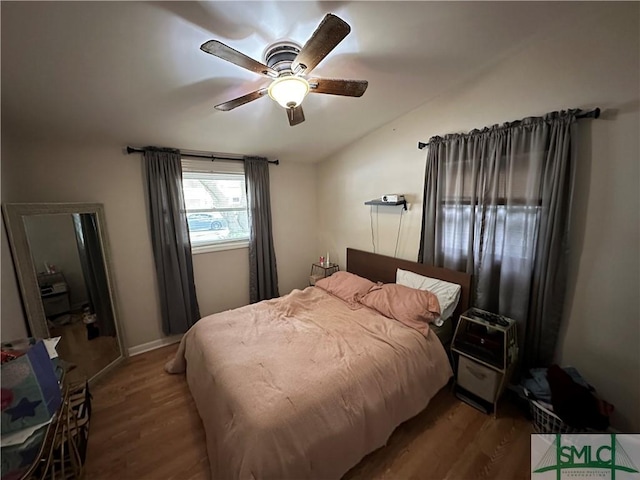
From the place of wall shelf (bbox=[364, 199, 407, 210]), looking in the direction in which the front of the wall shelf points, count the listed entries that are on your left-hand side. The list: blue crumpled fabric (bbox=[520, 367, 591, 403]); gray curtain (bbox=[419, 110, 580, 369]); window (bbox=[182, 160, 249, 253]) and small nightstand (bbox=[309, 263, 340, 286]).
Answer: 2

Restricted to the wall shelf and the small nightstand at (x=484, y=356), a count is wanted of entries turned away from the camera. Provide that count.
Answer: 0

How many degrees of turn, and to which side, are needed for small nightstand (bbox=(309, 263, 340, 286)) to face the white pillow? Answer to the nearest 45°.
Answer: approximately 90° to its left

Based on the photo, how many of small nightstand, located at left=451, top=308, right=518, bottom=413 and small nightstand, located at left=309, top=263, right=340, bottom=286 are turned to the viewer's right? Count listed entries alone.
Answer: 0

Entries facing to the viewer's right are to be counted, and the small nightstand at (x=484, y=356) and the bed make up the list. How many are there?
0

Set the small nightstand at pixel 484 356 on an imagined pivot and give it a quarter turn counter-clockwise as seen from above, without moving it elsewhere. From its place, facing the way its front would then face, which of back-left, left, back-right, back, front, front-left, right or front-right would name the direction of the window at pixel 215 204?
back-right

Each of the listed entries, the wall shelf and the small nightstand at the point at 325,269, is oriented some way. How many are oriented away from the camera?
0

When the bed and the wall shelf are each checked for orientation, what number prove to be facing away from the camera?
0

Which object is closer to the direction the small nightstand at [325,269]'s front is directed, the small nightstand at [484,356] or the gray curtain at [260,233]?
the gray curtain

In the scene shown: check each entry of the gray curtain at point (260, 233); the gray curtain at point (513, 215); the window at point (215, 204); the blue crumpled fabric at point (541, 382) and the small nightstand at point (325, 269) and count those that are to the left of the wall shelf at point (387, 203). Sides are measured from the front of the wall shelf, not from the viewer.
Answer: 2

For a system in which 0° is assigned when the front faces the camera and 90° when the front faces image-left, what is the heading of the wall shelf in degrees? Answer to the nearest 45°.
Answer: approximately 45°

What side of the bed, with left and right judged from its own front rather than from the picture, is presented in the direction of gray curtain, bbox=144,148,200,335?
right
